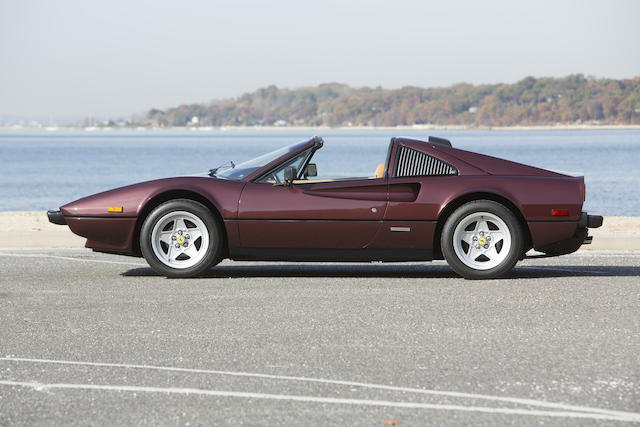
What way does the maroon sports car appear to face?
to the viewer's left
